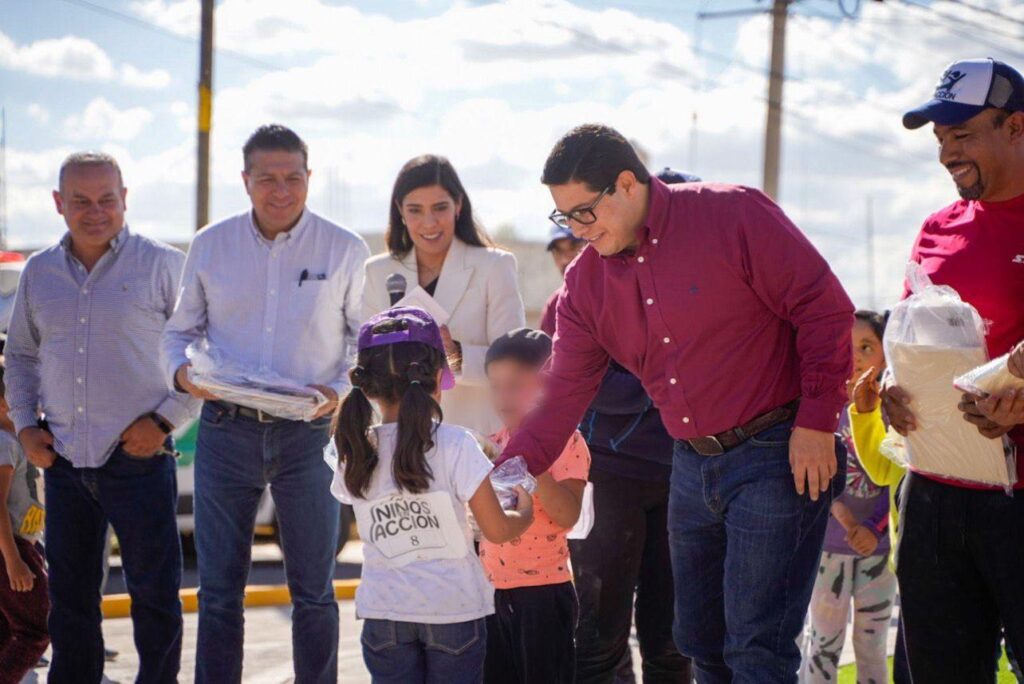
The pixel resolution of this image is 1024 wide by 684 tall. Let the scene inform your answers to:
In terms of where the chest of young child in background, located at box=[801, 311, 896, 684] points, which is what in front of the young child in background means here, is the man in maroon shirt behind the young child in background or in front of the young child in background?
in front

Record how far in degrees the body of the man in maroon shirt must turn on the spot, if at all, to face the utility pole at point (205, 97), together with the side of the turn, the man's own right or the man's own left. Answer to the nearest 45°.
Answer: approximately 90° to the man's own right

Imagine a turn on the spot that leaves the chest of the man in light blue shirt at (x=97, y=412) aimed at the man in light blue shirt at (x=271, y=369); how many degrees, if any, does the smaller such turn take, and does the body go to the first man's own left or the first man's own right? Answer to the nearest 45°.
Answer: approximately 45° to the first man's own left

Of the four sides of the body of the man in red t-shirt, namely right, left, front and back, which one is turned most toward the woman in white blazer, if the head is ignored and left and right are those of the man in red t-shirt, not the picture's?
right

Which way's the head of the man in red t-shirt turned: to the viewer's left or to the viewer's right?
to the viewer's left

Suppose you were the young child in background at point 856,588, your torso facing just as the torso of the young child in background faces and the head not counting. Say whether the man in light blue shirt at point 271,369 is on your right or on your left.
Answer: on your right

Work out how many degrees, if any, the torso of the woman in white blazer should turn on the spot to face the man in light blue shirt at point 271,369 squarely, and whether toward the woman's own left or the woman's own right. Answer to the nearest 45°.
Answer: approximately 90° to the woman's own right

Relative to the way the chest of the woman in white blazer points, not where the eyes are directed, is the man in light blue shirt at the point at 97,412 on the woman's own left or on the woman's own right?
on the woman's own right

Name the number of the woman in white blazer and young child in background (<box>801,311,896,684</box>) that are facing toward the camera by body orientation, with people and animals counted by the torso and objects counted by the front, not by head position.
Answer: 2
